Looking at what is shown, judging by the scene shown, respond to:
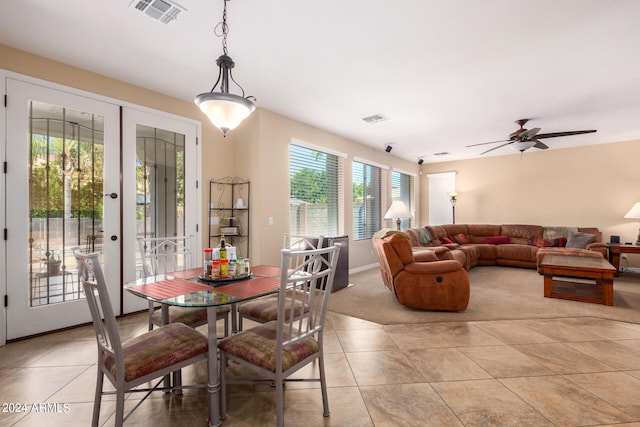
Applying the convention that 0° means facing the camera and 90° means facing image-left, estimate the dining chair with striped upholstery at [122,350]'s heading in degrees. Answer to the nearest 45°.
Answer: approximately 225°

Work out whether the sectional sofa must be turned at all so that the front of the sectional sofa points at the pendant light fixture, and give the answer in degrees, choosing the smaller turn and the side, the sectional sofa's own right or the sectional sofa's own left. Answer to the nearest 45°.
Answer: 0° — it already faces it

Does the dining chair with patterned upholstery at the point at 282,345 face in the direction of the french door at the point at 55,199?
yes

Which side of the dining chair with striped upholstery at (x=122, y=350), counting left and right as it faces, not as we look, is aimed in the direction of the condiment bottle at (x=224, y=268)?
front

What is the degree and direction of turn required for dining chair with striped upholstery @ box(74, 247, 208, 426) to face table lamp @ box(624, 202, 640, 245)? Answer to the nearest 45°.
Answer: approximately 45° to its right

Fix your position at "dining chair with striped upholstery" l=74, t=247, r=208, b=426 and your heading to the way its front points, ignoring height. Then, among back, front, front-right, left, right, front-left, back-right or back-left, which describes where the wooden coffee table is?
front-right

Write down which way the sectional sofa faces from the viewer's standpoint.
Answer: facing the viewer

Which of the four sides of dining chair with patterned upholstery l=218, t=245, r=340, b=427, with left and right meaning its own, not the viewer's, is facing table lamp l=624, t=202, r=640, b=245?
right

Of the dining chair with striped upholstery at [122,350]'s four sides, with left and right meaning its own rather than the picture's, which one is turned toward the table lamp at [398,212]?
front

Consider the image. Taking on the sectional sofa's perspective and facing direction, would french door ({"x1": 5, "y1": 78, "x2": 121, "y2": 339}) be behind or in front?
in front

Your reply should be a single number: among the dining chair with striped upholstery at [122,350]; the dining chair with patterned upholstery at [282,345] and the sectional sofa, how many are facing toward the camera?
1

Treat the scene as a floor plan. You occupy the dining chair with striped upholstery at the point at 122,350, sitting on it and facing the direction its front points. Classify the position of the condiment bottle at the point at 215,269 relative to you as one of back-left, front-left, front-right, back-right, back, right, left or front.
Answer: front

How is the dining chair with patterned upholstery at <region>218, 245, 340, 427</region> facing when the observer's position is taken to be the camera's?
facing away from the viewer and to the left of the viewer

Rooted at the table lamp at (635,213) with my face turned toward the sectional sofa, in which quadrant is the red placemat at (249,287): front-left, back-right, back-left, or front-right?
front-left

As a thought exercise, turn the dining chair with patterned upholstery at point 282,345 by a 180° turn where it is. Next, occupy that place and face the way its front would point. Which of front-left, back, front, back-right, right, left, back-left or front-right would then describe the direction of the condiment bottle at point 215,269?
back

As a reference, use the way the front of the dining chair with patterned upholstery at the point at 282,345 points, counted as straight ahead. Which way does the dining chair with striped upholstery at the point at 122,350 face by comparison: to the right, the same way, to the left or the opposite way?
to the right

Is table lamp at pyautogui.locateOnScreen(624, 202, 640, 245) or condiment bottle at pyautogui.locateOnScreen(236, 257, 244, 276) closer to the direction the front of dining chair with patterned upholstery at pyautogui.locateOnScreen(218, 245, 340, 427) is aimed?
the condiment bottle

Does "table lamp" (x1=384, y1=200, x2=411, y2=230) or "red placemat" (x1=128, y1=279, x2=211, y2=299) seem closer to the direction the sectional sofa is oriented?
the red placemat
